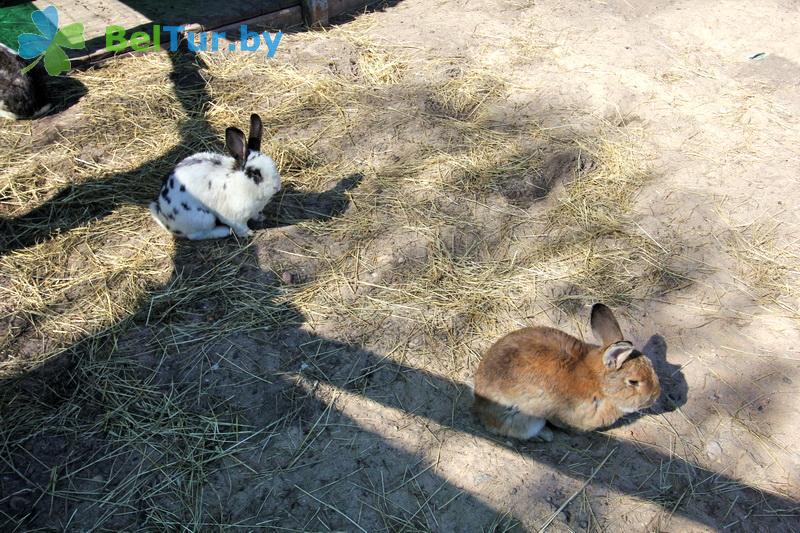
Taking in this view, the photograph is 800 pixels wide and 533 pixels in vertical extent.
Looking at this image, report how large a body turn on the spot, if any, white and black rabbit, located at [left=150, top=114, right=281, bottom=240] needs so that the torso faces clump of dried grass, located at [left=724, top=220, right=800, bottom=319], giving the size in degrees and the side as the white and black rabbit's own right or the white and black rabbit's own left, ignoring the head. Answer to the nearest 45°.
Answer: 0° — it already faces it

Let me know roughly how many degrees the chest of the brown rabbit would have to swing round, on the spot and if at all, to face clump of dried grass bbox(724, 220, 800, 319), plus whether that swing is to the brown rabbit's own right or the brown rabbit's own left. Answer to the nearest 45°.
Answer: approximately 45° to the brown rabbit's own left

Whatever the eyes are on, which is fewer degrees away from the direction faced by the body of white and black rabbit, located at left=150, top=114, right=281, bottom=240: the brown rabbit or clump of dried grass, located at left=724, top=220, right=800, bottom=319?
the clump of dried grass

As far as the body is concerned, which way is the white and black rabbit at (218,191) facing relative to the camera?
to the viewer's right

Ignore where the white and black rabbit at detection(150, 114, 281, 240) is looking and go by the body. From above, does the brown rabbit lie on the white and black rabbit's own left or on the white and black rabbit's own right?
on the white and black rabbit's own right

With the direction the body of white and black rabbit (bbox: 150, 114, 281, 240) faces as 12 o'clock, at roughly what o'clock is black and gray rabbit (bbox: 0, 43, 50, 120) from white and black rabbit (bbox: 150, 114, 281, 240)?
black and gray rabbit (bbox: 0, 43, 50, 120) is roughly at 8 o'clock from white and black rabbit (bbox: 150, 114, 281, 240).

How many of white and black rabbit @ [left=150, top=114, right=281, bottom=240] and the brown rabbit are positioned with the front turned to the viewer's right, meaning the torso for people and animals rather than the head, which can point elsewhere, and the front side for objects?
2

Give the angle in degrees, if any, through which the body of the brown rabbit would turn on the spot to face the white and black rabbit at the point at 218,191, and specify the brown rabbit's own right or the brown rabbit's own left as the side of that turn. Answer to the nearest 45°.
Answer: approximately 180°

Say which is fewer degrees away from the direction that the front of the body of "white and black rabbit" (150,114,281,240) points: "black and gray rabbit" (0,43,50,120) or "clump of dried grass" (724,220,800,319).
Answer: the clump of dried grass

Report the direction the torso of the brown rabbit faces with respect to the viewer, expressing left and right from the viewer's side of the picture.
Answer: facing to the right of the viewer

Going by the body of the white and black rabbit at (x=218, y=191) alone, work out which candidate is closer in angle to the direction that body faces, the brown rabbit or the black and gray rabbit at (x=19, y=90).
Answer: the brown rabbit

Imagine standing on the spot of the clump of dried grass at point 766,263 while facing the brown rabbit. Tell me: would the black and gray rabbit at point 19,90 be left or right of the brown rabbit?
right

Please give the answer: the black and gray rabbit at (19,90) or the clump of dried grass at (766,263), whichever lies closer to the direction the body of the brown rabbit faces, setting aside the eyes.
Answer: the clump of dried grass

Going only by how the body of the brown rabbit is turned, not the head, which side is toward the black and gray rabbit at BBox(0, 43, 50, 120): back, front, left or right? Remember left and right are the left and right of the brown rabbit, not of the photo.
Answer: back
